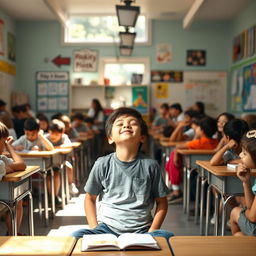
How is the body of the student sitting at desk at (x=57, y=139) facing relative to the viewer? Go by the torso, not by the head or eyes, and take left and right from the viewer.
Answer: facing the viewer

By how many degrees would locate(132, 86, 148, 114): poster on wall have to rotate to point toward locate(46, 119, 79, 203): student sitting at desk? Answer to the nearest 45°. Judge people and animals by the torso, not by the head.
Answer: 0° — it already faces them

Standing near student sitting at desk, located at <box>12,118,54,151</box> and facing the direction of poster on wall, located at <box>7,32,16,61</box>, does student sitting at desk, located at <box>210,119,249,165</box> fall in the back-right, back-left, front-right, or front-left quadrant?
back-right

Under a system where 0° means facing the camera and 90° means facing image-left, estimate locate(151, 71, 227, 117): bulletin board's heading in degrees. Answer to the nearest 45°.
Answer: approximately 0°

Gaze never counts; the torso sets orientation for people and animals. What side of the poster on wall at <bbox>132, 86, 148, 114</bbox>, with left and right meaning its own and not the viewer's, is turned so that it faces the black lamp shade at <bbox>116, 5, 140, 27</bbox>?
front

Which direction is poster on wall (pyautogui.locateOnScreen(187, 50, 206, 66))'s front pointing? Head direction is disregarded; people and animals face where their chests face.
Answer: toward the camera

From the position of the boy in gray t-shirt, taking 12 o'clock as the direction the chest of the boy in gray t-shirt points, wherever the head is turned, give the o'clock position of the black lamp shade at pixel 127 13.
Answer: The black lamp shade is roughly at 6 o'clock from the boy in gray t-shirt.

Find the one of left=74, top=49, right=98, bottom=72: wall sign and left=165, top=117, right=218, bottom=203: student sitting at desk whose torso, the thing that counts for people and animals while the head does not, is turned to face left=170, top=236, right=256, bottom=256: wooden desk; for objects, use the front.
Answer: the wall sign

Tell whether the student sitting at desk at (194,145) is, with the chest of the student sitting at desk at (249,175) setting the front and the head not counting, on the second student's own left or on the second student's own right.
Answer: on the second student's own right

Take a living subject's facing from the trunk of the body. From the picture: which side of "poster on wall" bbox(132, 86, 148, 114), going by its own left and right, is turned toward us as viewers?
front

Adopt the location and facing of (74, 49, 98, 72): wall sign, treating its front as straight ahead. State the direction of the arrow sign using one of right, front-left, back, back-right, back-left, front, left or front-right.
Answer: right

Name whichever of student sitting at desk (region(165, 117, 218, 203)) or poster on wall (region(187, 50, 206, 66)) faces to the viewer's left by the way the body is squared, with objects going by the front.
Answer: the student sitting at desk

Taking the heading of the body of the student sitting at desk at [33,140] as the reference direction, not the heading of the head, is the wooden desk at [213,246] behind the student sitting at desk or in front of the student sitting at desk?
in front

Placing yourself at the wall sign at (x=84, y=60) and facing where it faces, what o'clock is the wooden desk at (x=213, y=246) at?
The wooden desk is roughly at 12 o'clock from the wall sign.
